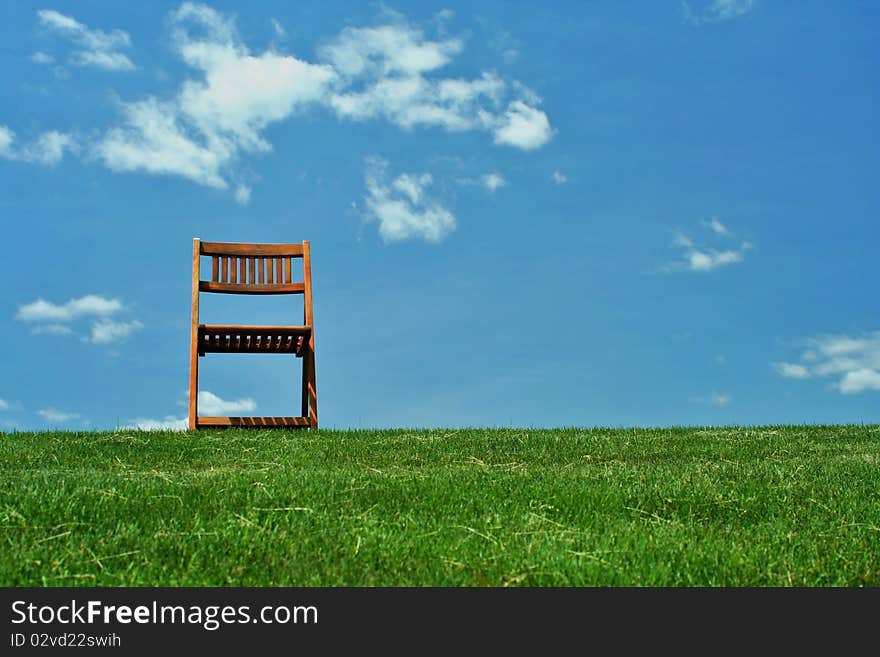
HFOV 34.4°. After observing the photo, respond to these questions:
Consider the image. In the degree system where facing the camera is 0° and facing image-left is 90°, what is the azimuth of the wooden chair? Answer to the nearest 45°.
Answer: approximately 0°
